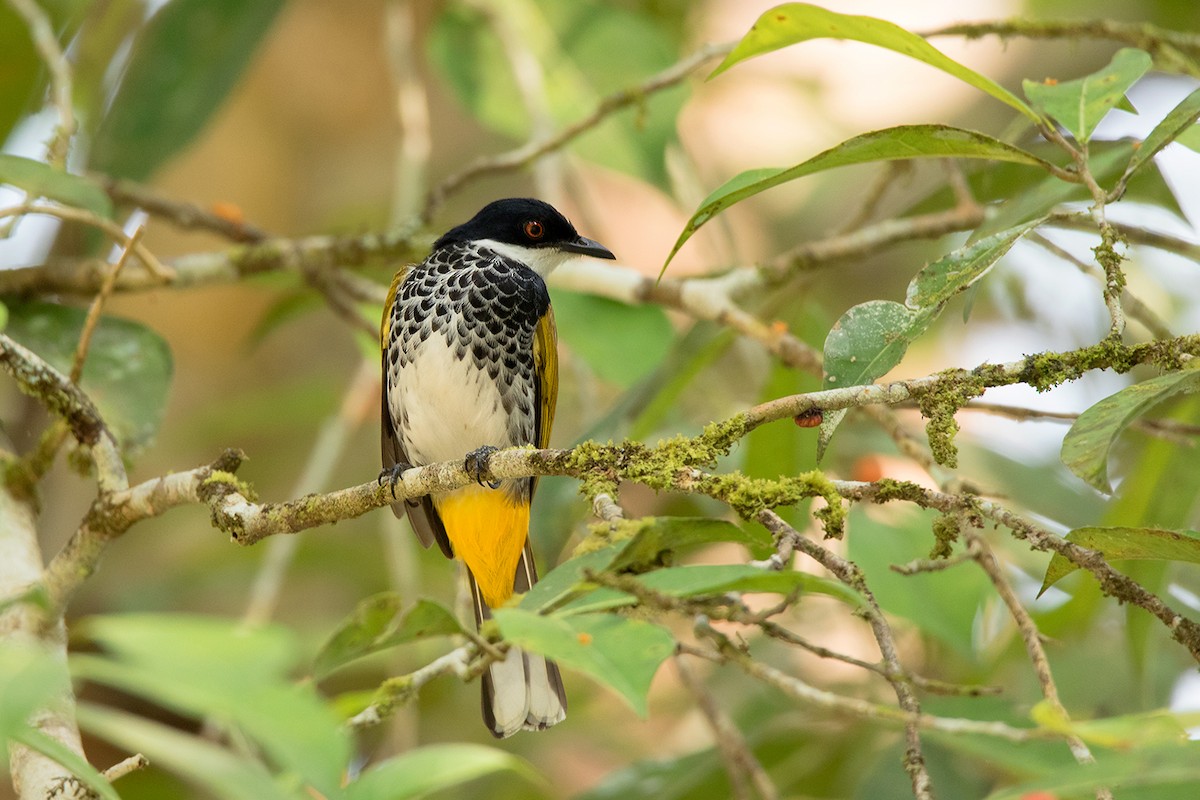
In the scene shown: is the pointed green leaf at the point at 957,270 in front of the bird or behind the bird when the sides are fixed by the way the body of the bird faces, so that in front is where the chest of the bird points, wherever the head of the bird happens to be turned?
in front

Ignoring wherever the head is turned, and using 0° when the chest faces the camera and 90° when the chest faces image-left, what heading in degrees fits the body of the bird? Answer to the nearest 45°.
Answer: approximately 0°

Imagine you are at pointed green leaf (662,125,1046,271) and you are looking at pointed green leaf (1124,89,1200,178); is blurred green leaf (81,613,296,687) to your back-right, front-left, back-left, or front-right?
back-right

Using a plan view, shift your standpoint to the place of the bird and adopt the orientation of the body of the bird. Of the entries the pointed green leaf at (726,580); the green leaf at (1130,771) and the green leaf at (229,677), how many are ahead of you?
3

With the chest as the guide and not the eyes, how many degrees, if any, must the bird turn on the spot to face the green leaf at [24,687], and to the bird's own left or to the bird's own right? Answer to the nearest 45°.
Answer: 0° — it already faces it

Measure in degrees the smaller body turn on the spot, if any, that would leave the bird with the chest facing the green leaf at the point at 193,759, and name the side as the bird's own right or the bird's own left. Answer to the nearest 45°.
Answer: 0° — it already faces it
